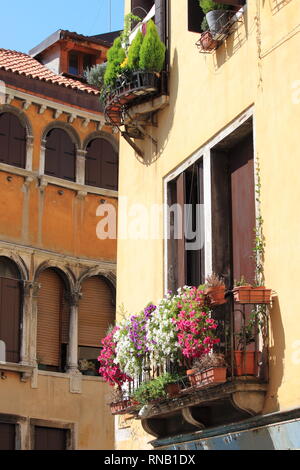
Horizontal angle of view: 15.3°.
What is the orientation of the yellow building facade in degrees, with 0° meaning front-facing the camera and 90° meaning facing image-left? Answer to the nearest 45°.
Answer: approximately 45°

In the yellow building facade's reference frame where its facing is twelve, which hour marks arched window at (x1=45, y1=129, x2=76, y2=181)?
The arched window is roughly at 4 o'clock from the yellow building facade.

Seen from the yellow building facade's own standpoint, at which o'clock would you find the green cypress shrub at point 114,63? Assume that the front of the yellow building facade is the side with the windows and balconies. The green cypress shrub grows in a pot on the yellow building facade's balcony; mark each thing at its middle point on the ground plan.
The green cypress shrub is roughly at 3 o'clock from the yellow building facade.

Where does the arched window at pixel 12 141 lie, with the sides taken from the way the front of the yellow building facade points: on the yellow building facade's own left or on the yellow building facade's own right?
on the yellow building facade's own right
